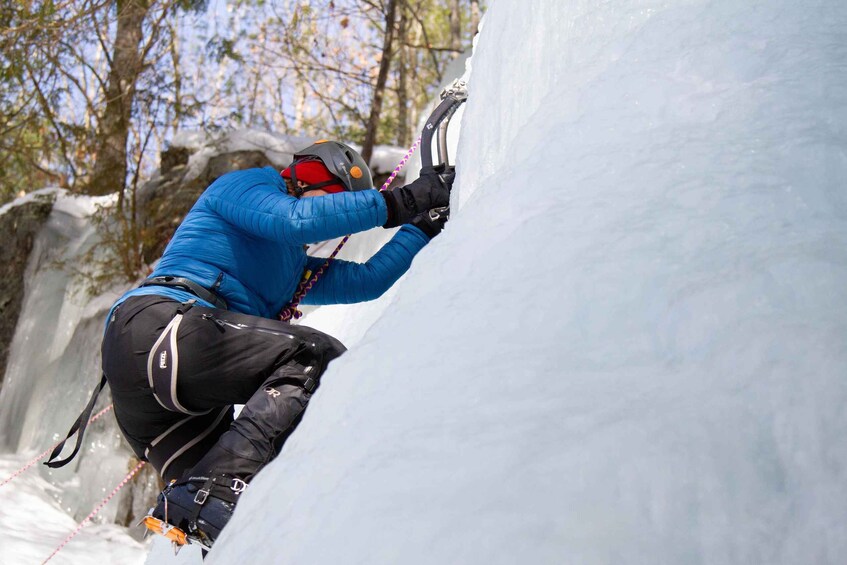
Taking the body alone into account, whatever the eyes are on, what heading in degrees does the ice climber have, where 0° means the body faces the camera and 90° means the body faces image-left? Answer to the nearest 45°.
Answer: approximately 270°

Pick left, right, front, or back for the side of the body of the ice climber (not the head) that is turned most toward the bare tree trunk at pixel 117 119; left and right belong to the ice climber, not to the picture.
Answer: left

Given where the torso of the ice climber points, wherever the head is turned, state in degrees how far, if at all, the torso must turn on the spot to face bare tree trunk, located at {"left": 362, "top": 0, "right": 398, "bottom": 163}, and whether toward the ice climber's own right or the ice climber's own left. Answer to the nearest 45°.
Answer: approximately 90° to the ice climber's own left

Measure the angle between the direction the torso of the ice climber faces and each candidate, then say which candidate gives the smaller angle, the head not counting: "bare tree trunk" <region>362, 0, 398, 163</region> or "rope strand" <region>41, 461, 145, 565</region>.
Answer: the bare tree trunk
